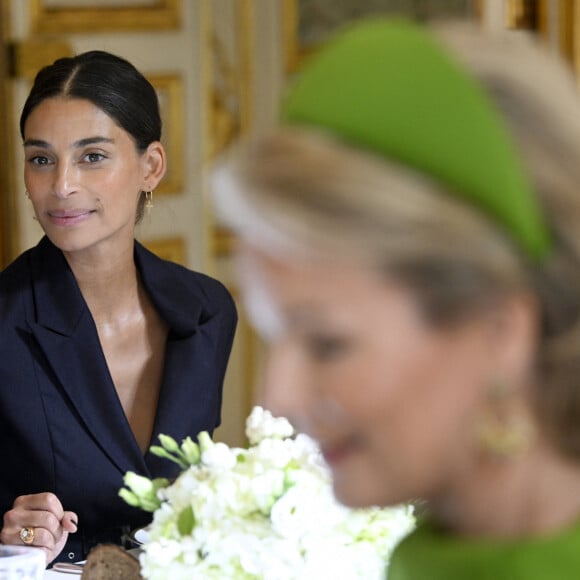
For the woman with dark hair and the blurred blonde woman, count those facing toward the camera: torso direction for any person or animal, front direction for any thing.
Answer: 1

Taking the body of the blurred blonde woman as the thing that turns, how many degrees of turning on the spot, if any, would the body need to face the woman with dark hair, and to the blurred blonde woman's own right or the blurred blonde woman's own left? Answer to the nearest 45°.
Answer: approximately 90° to the blurred blonde woman's own right

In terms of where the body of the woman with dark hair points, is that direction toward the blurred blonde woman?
yes

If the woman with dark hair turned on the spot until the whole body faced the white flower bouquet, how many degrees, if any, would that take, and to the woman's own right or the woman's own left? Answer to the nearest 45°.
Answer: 0° — they already face it

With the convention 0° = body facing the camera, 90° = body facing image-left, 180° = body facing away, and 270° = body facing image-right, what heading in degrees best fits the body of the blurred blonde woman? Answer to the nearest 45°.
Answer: approximately 90°

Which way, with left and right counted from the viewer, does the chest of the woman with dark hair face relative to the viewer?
facing the viewer

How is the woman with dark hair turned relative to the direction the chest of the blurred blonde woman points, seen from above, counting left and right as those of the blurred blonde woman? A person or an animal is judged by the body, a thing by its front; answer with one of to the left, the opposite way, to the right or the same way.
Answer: to the left

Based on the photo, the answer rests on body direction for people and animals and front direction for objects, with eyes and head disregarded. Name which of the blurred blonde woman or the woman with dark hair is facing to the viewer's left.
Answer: the blurred blonde woman
